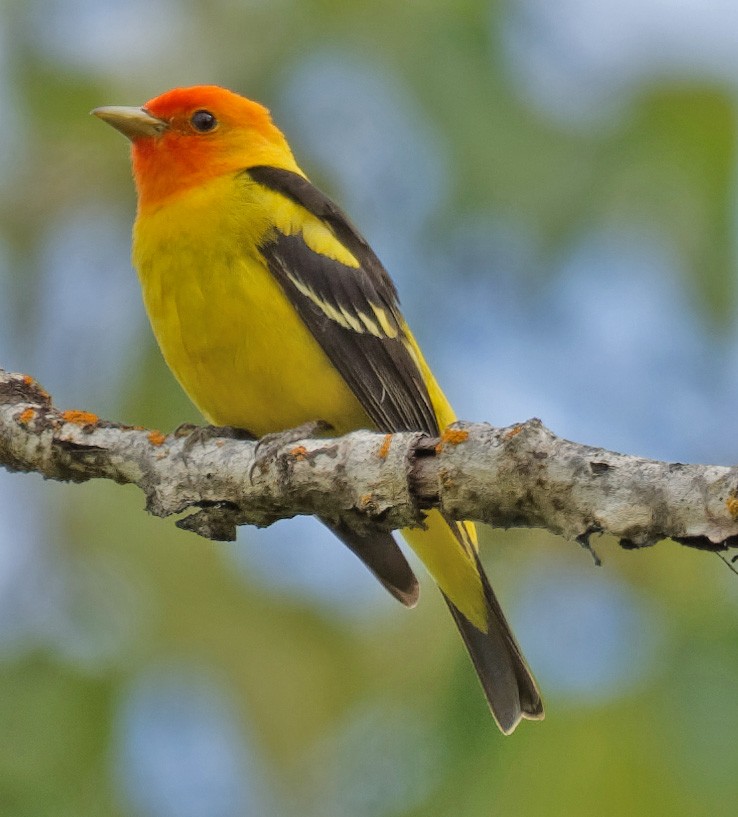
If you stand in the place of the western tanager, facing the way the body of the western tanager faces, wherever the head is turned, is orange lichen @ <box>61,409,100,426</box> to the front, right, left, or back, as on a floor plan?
front

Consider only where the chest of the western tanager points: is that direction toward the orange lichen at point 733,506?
no

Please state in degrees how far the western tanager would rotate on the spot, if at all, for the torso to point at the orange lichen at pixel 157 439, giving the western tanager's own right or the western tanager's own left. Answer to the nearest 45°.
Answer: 0° — it already faces it

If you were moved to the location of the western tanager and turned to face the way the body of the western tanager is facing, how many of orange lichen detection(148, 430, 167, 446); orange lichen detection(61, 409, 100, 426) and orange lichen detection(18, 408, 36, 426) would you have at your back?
0

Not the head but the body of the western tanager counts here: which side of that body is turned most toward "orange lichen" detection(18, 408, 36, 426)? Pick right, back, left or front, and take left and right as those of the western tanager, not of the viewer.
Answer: front

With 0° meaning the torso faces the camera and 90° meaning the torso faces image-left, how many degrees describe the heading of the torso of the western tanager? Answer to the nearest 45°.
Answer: approximately 45°
